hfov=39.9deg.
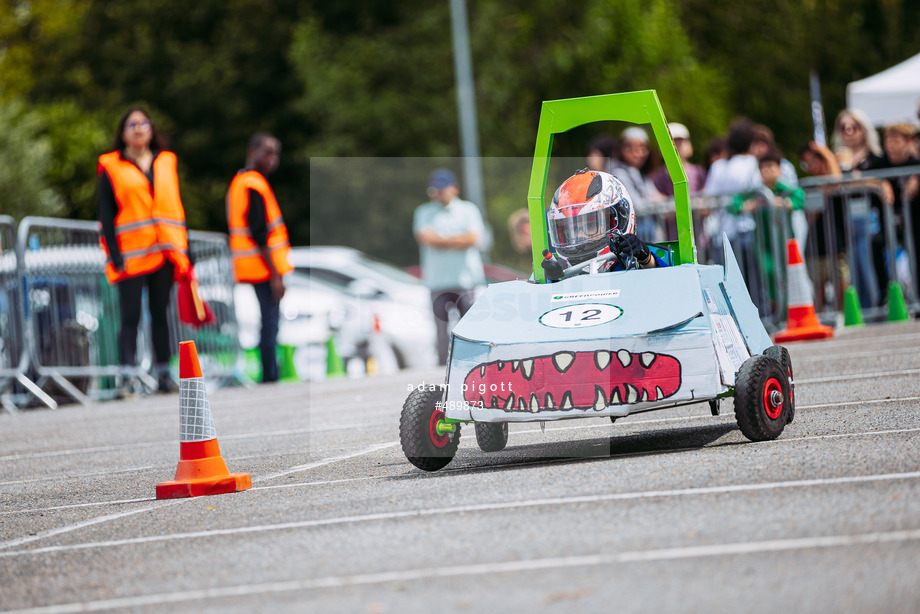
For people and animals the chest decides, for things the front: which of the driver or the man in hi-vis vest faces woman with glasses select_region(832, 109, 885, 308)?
the man in hi-vis vest

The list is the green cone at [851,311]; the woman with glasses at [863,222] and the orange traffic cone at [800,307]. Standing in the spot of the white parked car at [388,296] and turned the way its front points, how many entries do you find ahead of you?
3

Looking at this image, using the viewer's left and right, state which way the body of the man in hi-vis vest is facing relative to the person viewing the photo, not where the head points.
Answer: facing to the right of the viewer

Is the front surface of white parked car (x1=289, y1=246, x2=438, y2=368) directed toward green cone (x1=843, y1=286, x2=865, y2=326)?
yes

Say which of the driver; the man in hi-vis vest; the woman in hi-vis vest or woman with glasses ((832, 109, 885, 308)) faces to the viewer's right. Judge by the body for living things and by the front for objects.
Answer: the man in hi-vis vest

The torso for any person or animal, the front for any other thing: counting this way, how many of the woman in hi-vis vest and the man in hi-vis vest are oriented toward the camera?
1

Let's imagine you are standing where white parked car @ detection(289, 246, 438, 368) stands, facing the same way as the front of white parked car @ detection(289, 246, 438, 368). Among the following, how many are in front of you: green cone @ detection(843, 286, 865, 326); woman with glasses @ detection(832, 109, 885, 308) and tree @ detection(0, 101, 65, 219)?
2

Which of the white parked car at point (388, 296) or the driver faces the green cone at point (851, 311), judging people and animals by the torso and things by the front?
the white parked car

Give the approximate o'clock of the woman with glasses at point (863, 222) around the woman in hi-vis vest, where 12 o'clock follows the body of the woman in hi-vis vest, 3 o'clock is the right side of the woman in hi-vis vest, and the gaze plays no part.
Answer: The woman with glasses is roughly at 9 o'clock from the woman in hi-vis vest.

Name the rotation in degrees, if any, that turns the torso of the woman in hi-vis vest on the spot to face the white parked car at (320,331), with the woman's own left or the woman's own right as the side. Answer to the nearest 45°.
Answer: approximately 135° to the woman's own left

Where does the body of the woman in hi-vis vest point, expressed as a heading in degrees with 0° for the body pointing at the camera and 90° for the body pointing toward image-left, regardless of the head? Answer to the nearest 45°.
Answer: approximately 0°
